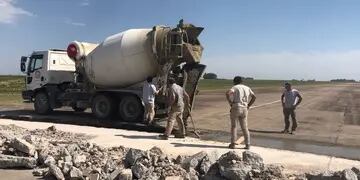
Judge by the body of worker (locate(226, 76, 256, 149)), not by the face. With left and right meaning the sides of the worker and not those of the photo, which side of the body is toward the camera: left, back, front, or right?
back

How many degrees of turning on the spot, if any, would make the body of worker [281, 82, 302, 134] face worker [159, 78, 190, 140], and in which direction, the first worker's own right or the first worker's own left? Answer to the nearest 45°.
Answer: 0° — they already face them

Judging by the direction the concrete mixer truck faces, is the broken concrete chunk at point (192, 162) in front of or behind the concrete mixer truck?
behind

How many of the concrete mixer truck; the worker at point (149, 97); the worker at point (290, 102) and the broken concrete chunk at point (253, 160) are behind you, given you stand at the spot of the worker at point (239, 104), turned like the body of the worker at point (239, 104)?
1

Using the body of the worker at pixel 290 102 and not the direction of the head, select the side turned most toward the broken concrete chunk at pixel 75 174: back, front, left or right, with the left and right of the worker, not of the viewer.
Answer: front

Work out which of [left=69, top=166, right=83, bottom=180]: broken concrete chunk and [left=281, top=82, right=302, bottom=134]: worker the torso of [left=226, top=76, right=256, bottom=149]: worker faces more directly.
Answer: the worker

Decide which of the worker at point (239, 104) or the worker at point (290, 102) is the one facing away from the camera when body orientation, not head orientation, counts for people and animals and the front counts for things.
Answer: the worker at point (239, 104)

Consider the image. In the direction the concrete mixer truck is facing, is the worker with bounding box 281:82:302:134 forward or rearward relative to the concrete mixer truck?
rearward

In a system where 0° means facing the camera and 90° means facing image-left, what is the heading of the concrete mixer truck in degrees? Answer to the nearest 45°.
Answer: approximately 135°

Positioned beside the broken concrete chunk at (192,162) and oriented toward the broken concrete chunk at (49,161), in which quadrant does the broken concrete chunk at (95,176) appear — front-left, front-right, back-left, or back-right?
front-left

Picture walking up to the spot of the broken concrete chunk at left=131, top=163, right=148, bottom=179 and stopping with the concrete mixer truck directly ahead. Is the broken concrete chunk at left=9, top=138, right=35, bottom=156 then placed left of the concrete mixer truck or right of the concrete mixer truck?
left

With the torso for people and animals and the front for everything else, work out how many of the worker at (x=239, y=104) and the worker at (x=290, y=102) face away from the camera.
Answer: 1

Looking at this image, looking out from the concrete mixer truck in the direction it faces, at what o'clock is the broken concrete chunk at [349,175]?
The broken concrete chunk is roughly at 7 o'clock from the concrete mixer truck.

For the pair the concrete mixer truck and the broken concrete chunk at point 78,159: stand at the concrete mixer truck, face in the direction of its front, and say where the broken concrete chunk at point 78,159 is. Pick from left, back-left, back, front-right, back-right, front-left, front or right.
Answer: back-left

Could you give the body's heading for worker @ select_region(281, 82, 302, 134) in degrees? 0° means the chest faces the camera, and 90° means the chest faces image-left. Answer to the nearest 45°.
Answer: approximately 45°

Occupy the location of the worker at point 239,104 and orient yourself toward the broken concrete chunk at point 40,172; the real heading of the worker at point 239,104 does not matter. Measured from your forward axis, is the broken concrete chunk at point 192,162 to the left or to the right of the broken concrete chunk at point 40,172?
left

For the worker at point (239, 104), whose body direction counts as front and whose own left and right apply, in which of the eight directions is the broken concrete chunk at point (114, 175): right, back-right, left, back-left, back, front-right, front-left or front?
back-left
